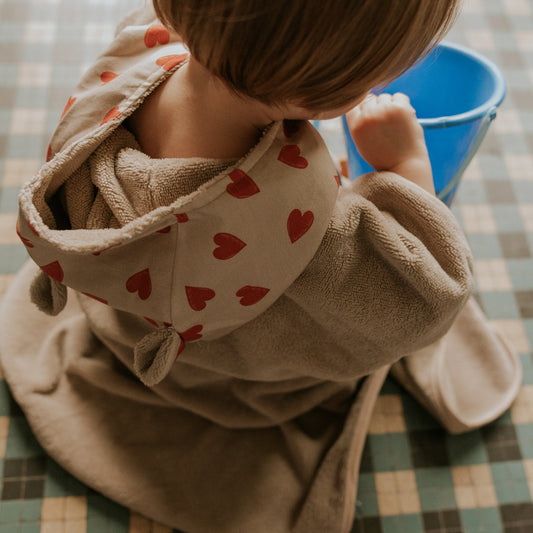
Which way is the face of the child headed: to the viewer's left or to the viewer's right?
to the viewer's right

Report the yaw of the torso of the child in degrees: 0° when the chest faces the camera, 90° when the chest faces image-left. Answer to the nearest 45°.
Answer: approximately 225°
